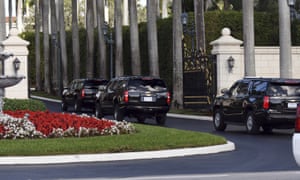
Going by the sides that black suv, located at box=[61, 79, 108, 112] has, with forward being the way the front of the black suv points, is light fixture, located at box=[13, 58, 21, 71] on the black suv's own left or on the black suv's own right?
on the black suv's own left

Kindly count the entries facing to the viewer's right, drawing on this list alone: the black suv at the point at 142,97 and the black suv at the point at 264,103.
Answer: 0

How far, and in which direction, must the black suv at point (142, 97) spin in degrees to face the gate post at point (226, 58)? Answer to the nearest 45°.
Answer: approximately 90° to its right

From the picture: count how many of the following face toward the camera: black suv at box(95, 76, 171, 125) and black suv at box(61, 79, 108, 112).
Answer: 0

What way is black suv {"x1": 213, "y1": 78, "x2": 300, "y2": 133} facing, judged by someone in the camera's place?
facing away from the viewer and to the left of the viewer

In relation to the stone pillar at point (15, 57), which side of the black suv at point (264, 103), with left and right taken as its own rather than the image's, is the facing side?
front

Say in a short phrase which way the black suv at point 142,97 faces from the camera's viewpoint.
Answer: facing away from the viewer and to the left of the viewer

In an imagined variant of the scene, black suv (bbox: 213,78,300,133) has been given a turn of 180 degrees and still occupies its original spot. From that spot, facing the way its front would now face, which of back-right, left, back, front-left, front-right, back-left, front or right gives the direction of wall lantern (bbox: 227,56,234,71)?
back-left

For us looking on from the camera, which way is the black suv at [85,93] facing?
facing away from the viewer and to the left of the viewer

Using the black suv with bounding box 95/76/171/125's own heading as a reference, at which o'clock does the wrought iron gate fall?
The wrought iron gate is roughly at 2 o'clock from the black suv.
